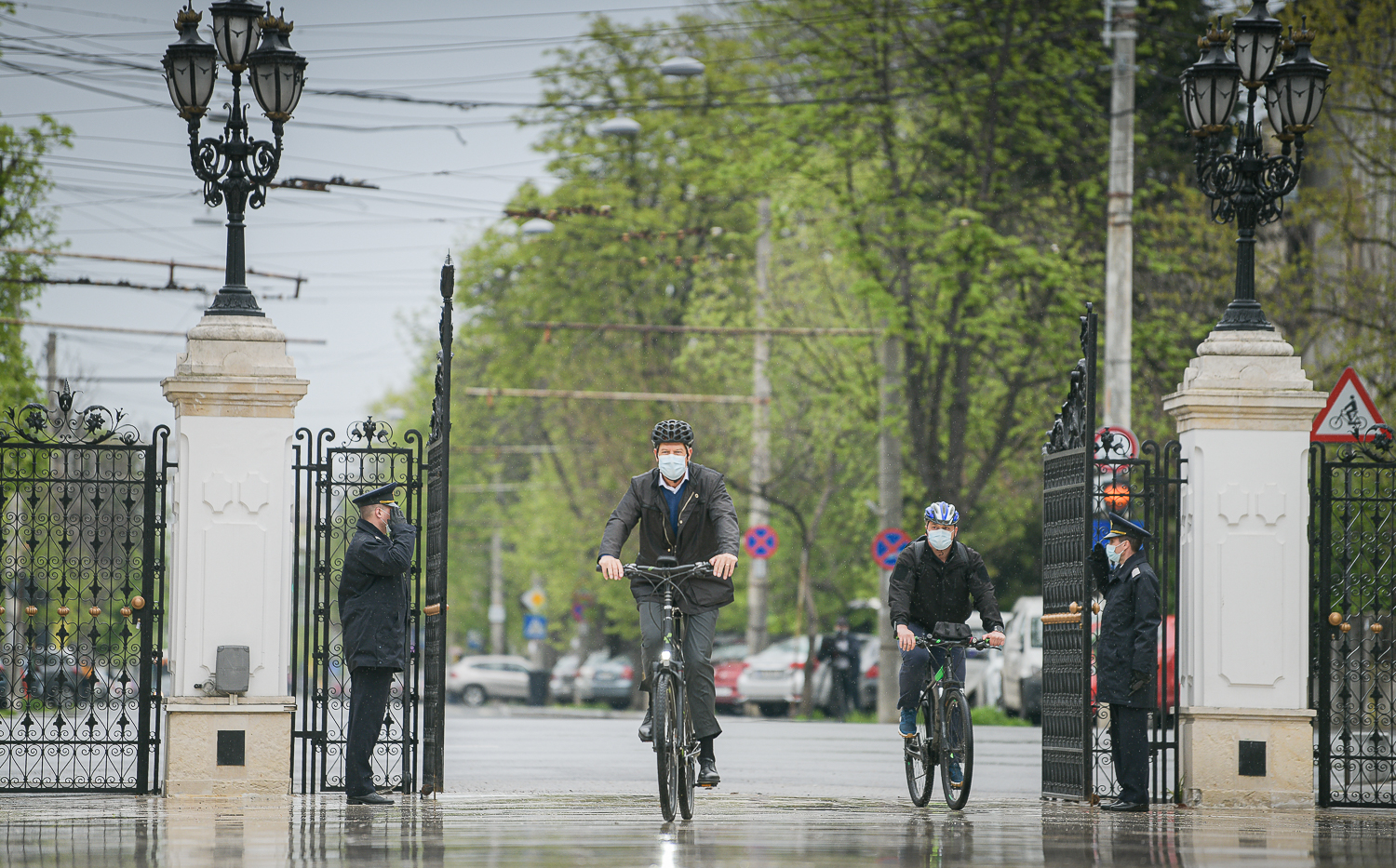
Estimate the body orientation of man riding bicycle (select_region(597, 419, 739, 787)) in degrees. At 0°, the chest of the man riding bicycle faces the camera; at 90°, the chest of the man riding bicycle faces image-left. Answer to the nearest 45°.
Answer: approximately 0°

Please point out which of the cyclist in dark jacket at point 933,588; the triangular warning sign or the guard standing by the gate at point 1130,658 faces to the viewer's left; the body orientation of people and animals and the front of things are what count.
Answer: the guard standing by the gate

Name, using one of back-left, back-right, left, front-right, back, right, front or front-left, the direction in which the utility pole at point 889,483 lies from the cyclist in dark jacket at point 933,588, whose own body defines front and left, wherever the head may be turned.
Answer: back

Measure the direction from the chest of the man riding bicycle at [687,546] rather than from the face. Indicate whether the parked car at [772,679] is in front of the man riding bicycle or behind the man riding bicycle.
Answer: behind

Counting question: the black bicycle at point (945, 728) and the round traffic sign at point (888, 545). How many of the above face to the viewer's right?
0

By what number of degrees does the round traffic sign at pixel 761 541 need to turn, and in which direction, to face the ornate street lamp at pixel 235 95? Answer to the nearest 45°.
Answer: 0° — it already faces it

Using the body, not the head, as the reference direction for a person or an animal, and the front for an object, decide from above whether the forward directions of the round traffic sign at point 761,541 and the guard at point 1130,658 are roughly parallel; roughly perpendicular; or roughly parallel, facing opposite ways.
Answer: roughly perpendicular

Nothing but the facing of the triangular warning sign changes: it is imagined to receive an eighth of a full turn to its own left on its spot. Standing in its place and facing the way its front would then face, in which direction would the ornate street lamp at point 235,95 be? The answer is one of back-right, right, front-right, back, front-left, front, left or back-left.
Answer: right

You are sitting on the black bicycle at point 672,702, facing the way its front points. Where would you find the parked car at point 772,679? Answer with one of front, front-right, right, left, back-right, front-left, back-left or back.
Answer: back

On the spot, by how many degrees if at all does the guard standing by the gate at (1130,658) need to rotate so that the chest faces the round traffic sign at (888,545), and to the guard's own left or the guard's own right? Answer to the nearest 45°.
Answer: approximately 90° to the guard's own right

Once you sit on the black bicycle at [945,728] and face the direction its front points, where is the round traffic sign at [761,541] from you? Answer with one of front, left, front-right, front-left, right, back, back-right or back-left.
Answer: back

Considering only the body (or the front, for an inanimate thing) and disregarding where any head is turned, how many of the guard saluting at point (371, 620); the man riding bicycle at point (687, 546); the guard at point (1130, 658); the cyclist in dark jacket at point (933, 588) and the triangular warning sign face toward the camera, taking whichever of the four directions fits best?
3
